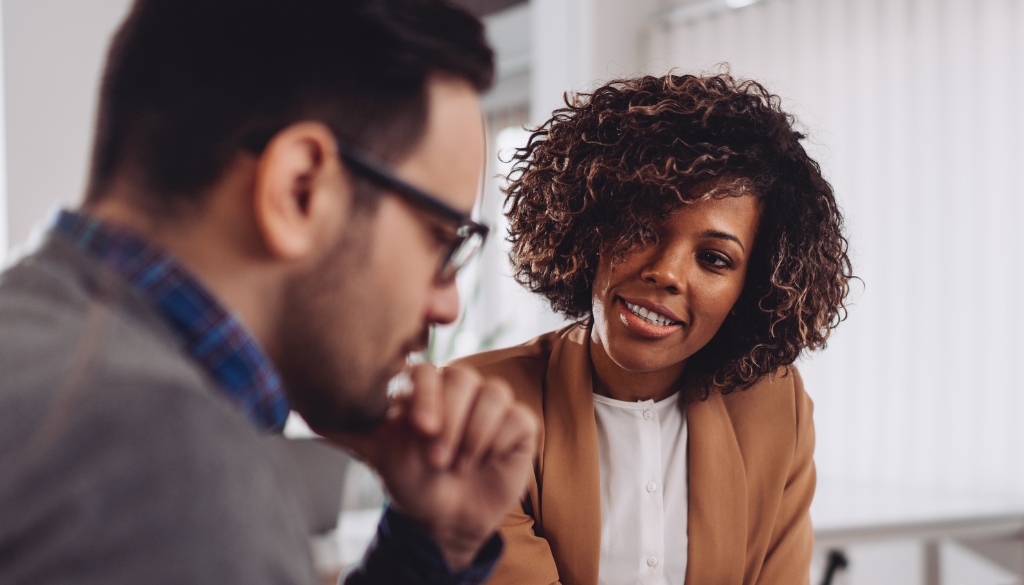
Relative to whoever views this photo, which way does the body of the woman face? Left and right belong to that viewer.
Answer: facing the viewer

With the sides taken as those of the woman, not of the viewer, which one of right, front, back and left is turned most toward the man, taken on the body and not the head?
front

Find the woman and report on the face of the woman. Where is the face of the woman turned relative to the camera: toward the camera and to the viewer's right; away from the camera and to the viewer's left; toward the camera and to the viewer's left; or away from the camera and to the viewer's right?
toward the camera and to the viewer's left
